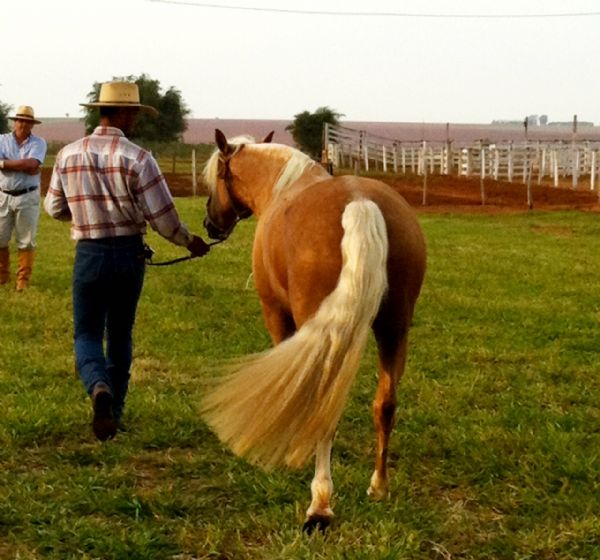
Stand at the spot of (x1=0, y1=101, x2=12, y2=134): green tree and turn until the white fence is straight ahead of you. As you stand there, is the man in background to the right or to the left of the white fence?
right

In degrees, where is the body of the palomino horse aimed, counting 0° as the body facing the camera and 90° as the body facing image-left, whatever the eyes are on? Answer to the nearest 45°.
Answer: approximately 135°

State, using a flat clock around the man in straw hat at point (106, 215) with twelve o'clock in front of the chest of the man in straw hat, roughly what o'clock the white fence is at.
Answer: The white fence is roughly at 1 o'clock from the man in straw hat.

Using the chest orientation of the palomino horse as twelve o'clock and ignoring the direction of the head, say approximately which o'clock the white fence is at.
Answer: The white fence is roughly at 2 o'clock from the palomino horse.

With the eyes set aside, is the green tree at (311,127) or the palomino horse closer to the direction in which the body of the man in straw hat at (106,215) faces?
the green tree

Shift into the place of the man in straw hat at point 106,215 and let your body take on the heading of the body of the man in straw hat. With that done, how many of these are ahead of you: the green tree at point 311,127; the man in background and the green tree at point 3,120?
3

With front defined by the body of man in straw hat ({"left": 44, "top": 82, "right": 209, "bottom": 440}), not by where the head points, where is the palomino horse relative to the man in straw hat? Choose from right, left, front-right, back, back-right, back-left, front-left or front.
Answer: back-right

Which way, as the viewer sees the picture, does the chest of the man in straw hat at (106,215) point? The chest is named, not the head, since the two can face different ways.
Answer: away from the camera
